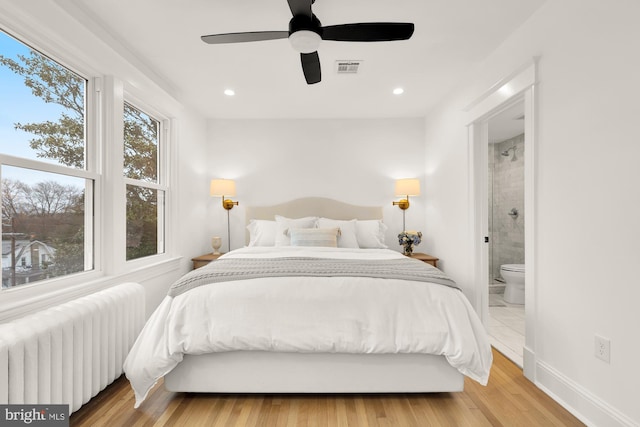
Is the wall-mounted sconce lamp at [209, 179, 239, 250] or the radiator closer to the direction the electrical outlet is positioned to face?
the radiator

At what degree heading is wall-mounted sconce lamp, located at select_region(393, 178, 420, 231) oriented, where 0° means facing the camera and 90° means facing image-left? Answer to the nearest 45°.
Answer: approximately 0°

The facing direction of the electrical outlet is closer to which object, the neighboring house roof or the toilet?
the neighboring house roof

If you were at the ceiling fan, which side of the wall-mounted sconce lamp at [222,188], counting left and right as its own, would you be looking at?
front

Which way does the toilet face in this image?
to the viewer's left

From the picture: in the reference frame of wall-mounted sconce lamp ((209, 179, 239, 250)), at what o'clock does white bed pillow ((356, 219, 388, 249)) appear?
The white bed pillow is roughly at 10 o'clock from the wall-mounted sconce lamp.

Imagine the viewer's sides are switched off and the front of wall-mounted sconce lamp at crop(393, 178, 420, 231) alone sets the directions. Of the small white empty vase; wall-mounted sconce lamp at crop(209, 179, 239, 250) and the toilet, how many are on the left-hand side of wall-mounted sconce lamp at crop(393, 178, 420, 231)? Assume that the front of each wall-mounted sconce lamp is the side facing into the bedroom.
1

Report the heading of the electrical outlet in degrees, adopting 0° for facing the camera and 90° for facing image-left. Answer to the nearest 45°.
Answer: approximately 45°

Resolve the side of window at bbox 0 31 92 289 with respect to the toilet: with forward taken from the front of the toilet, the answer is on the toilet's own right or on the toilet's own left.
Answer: on the toilet's own left

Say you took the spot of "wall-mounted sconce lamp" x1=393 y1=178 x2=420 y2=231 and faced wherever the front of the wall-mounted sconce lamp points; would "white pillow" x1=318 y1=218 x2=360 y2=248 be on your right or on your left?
on your right

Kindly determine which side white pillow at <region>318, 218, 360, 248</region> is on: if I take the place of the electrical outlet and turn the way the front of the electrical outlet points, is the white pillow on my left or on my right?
on my right

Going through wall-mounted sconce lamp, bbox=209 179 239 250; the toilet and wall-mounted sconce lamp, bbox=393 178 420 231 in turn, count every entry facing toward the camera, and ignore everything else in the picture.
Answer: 2

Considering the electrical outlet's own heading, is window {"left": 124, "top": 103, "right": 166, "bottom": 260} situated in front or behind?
in front

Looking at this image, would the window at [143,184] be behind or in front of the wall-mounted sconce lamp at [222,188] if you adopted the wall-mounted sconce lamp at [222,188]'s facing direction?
in front
